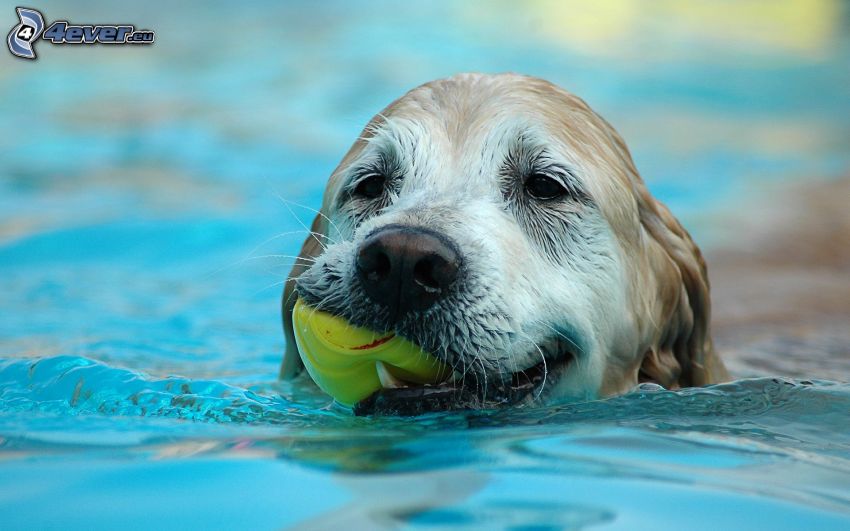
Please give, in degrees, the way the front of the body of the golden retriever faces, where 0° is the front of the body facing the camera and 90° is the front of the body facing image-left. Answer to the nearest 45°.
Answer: approximately 45°
